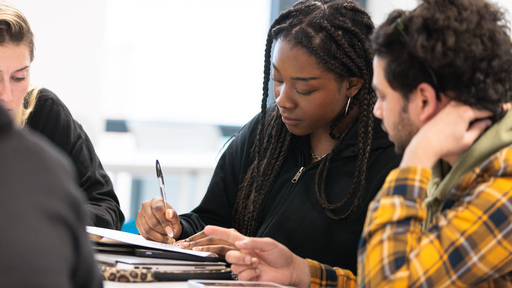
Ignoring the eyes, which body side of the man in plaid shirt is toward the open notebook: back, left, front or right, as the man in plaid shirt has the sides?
front

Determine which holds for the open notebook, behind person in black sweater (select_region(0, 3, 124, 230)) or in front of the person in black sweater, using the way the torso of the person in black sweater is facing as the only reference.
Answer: in front

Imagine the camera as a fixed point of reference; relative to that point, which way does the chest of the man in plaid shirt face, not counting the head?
to the viewer's left

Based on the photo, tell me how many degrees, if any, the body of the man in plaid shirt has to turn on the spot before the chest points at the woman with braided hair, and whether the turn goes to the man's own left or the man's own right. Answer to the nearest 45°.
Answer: approximately 45° to the man's own right

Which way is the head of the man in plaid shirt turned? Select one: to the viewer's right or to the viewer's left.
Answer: to the viewer's left

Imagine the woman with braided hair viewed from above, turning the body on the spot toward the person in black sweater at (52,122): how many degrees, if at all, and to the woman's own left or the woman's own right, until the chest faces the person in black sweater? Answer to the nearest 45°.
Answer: approximately 45° to the woman's own right

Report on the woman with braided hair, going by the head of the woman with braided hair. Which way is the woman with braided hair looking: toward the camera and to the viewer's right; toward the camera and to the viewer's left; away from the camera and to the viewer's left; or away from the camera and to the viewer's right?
toward the camera and to the viewer's left

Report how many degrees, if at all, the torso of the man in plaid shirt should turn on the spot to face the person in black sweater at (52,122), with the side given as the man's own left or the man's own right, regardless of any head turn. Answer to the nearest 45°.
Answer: approximately 45° to the man's own right

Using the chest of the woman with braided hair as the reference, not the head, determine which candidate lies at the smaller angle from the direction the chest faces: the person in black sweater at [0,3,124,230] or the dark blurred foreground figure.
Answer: the dark blurred foreground figure
